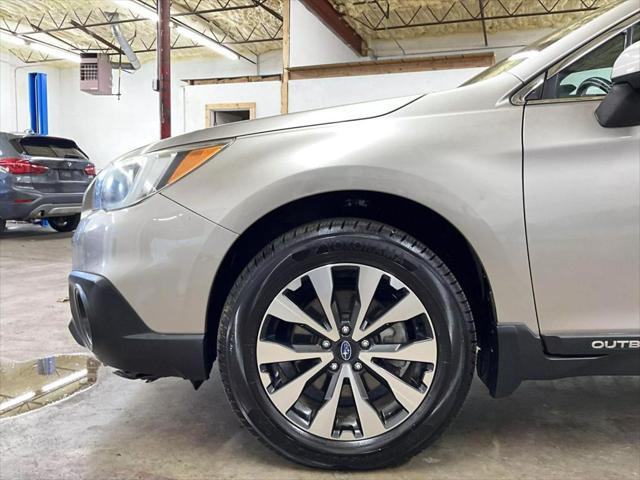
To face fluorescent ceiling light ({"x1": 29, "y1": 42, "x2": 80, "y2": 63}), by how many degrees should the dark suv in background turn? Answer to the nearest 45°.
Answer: approximately 45° to its right

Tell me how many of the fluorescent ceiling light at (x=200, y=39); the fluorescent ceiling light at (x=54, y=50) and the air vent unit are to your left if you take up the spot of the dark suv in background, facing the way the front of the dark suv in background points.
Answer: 0

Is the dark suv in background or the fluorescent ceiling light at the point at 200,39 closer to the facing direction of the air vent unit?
the dark suv in background

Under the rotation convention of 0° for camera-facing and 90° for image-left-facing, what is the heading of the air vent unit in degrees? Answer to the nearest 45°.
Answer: approximately 45°

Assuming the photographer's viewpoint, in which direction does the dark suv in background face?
facing away from the viewer and to the left of the viewer

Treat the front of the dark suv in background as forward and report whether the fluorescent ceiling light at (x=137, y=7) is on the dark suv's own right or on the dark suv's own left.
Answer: on the dark suv's own right

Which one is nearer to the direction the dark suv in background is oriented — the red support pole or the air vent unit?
the air vent unit

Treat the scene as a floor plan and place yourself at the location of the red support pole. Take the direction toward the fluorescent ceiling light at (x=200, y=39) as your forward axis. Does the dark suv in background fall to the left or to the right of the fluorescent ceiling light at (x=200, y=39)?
left

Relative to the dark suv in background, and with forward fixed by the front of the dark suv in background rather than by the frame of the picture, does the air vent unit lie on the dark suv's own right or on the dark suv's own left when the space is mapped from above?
on the dark suv's own right

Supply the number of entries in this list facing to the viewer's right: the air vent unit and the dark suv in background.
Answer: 0

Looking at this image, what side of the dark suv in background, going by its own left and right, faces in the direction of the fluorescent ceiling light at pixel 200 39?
right

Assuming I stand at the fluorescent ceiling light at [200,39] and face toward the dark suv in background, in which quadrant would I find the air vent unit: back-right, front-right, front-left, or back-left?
front-right

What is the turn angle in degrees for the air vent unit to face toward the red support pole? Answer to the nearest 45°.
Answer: approximately 45° to its left
